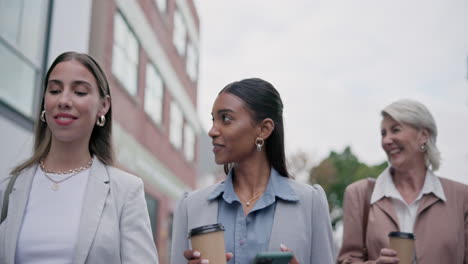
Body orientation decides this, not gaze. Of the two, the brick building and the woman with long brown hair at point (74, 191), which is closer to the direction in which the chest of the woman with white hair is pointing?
the woman with long brown hair

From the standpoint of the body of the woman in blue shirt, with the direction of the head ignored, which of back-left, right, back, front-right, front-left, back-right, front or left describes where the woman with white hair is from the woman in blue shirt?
back-left

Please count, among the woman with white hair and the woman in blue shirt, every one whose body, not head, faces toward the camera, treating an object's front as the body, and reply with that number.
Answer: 2

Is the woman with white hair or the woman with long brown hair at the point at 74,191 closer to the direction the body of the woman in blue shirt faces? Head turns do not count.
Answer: the woman with long brown hair

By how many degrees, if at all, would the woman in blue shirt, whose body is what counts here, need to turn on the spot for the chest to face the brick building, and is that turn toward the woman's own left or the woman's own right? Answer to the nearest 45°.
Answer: approximately 180°

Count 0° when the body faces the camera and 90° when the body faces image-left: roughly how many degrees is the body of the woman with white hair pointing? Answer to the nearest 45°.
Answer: approximately 0°

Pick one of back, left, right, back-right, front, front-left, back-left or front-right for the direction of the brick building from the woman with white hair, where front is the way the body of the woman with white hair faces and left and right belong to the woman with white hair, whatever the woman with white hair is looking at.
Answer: back-right

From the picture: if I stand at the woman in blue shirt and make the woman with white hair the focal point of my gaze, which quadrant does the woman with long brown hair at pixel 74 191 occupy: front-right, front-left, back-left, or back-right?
back-left
